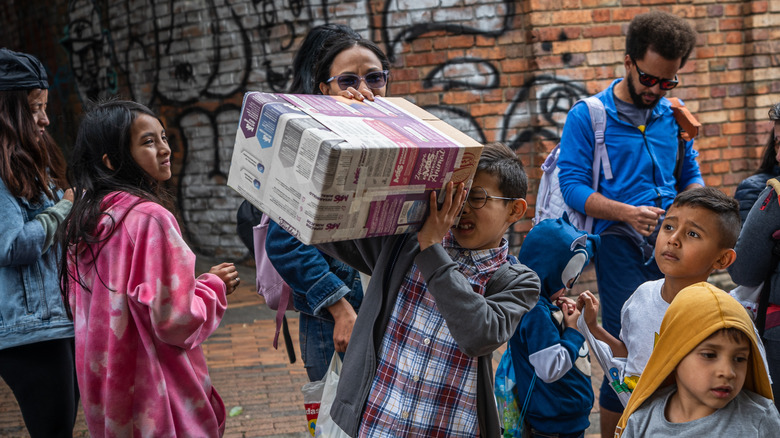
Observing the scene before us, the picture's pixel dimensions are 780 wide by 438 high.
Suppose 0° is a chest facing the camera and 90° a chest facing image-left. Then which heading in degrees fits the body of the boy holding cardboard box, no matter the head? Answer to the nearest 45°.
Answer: approximately 0°

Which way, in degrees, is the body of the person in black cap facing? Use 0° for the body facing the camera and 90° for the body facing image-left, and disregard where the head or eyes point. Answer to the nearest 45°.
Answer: approximately 270°

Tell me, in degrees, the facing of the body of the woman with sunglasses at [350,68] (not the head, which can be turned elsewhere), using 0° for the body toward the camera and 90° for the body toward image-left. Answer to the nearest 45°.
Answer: approximately 315°

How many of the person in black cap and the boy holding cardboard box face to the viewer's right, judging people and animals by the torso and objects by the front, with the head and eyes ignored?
1

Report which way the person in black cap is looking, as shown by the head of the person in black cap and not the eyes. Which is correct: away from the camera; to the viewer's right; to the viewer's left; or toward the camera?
to the viewer's right

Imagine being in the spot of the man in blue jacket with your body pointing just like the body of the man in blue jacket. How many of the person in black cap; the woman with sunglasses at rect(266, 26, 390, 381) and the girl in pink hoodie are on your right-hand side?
3

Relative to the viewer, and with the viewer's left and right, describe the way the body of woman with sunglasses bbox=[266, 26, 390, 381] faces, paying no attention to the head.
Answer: facing the viewer and to the right of the viewer

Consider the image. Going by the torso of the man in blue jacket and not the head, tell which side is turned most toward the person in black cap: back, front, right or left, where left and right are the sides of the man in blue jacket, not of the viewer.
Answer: right

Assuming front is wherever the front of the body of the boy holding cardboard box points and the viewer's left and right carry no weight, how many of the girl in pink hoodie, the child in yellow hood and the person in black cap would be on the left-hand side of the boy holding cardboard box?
1

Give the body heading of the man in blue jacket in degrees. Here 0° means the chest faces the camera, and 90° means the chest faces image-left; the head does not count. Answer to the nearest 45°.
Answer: approximately 315°

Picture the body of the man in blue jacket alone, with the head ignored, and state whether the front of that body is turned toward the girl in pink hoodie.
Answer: no

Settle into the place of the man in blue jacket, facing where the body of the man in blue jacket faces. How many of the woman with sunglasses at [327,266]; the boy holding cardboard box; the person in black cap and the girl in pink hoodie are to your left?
0

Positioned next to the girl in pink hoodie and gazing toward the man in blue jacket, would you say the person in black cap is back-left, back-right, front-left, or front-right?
back-left

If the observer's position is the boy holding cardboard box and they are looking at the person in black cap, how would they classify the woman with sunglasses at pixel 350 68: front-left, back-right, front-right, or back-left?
front-right

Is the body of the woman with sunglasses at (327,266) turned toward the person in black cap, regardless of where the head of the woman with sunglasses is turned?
no
